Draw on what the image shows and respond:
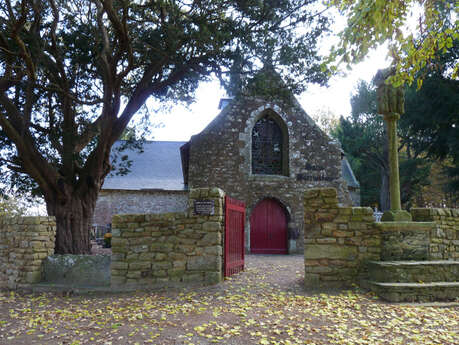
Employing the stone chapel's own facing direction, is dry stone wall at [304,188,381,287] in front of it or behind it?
in front

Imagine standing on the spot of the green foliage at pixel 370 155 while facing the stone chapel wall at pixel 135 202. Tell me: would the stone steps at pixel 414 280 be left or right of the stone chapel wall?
left

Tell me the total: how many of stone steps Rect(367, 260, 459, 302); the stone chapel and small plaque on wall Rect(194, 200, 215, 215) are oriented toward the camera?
3

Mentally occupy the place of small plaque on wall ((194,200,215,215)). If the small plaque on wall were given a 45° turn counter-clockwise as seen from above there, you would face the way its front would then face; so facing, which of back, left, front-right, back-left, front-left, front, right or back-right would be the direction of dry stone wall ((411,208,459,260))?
front-left

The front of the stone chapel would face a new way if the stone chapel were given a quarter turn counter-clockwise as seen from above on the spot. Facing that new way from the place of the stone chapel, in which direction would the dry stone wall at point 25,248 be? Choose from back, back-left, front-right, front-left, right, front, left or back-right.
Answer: back-right

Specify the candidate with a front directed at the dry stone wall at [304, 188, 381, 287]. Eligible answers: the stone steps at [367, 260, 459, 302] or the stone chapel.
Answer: the stone chapel

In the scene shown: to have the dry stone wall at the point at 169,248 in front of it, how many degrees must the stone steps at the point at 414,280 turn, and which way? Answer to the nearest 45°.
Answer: approximately 90° to its right

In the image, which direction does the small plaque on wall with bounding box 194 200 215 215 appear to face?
toward the camera

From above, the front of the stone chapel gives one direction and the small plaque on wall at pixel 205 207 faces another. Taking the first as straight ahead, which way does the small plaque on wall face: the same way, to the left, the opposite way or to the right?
the same way

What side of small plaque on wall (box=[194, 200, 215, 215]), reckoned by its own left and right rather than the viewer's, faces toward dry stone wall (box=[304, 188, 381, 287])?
left

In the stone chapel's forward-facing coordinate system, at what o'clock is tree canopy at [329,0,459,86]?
The tree canopy is roughly at 12 o'clock from the stone chapel.

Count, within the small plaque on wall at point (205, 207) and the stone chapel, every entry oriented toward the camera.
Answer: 2

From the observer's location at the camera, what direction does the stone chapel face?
facing the viewer

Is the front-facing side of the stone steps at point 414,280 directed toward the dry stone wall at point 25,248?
no

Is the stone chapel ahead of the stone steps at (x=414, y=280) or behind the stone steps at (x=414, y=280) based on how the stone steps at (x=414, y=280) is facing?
behind

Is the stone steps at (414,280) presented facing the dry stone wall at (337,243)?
no
